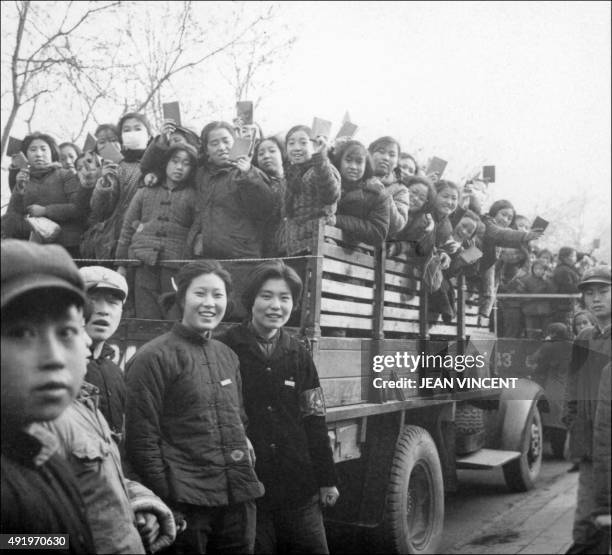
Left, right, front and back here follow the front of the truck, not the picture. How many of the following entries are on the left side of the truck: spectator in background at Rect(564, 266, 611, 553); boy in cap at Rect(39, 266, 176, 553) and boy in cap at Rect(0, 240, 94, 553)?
0

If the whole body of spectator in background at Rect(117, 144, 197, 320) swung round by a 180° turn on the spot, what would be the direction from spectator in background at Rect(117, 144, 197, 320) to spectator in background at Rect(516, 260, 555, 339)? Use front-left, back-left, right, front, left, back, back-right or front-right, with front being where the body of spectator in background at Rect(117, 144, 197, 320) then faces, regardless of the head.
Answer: front-right

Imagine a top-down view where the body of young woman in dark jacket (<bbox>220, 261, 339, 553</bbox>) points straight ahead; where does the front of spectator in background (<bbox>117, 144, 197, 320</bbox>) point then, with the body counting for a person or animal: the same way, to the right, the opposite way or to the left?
the same way

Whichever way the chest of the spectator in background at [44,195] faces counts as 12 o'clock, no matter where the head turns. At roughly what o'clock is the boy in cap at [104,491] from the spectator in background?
The boy in cap is roughly at 12 o'clock from the spectator in background.

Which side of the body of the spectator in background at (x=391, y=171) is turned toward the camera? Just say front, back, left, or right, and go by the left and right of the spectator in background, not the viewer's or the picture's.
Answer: front

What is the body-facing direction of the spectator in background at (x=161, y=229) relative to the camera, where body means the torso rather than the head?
toward the camera

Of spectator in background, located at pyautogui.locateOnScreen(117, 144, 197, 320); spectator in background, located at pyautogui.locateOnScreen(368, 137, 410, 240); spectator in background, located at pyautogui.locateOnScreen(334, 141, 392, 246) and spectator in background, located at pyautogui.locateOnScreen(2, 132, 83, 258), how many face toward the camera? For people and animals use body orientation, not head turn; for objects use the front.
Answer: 4

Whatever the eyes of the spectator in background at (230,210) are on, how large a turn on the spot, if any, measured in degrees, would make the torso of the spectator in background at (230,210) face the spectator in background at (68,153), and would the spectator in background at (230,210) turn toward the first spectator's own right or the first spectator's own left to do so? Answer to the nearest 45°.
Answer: approximately 135° to the first spectator's own right

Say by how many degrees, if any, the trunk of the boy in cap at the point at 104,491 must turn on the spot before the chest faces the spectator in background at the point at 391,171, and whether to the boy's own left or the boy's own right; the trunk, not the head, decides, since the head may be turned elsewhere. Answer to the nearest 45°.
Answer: approximately 90° to the boy's own left

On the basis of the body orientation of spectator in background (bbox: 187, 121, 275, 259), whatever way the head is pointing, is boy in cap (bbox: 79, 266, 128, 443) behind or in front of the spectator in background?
in front

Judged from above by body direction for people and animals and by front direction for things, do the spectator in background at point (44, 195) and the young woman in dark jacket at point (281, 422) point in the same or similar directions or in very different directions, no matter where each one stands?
same or similar directions

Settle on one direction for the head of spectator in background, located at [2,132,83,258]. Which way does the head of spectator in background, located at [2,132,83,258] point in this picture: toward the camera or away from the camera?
toward the camera

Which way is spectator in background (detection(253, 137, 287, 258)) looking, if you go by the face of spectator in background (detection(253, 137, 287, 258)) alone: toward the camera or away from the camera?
toward the camera

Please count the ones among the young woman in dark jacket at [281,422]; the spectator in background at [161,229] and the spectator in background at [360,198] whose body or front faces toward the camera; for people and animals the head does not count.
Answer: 3

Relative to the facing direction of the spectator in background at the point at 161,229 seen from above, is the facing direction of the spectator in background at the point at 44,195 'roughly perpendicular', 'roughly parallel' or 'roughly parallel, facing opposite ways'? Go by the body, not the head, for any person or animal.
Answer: roughly parallel

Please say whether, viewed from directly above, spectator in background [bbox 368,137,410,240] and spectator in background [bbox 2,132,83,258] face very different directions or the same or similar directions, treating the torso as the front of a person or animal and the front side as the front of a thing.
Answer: same or similar directions
